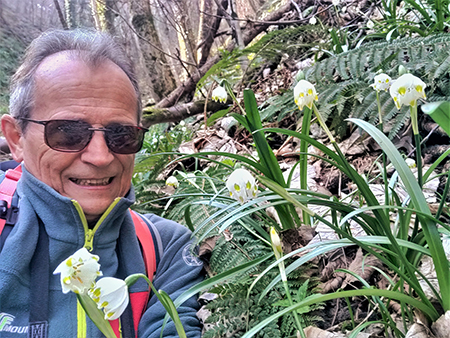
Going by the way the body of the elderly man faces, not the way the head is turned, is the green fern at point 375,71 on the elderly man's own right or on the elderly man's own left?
on the elderly man's own left

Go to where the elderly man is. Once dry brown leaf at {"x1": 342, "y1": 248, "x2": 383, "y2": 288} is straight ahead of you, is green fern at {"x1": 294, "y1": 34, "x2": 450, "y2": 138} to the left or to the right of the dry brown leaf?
left

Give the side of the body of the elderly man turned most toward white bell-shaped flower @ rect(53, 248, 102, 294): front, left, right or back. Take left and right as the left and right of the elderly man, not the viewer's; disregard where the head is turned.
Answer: front

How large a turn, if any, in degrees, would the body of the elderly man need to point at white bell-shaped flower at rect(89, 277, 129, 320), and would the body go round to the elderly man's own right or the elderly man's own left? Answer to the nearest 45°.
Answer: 0° — they already face it

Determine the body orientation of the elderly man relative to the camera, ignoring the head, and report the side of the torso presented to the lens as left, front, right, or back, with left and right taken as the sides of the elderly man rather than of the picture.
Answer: front

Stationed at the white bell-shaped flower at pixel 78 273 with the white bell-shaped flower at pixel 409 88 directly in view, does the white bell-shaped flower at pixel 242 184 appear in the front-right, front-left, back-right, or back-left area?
front-left
